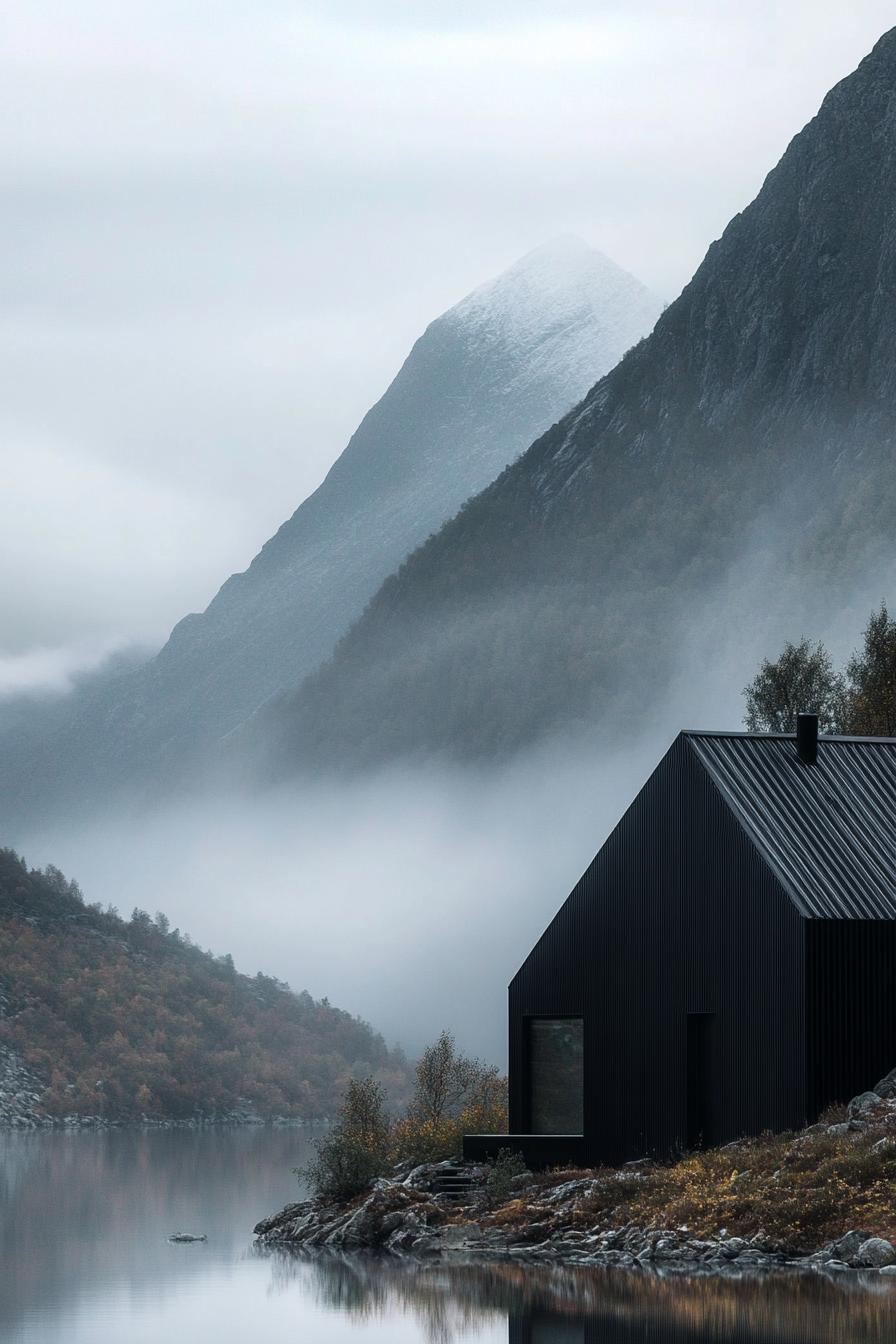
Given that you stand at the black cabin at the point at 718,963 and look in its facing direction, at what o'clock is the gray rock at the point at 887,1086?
The gray rock is roughly at 9 o'clock from the black cabin.

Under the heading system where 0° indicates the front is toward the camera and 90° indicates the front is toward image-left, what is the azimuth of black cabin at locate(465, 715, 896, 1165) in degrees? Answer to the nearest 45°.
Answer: approximately 45°

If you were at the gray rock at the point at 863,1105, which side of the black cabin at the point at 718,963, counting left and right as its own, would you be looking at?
left

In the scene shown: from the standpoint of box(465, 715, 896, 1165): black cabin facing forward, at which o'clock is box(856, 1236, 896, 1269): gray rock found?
The gray rock is roughly at 10 o'clock from the black cabin.

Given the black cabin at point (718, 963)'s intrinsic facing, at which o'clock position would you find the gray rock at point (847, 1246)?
The gray rock is roughly at 10 o'clock from the black cabin.
